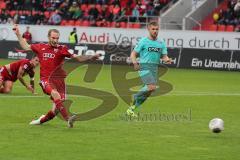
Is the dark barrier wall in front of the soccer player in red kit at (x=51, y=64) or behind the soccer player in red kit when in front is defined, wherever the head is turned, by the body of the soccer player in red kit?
behind

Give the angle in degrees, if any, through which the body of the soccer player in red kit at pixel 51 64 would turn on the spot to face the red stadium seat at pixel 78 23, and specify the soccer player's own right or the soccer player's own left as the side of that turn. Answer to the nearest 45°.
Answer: approximately 180°

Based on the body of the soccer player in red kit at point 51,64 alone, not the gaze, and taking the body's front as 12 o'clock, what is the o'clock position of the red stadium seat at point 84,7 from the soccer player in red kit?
The red stadium seat is roughly at 6 o'clock from the soccer player in red kit.

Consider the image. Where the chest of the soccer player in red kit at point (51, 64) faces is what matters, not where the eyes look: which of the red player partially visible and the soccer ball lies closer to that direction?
the soccer ball

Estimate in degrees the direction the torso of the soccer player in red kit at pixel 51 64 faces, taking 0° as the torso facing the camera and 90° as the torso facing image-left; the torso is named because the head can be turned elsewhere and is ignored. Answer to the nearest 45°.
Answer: approximately 0°

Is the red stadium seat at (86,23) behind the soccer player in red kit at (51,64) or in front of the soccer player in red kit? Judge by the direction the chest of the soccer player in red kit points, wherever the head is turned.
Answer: behind

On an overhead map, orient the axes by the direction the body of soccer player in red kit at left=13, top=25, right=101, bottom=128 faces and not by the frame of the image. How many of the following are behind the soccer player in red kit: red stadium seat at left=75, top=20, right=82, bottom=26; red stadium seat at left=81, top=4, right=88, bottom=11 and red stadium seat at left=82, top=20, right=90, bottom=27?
3
